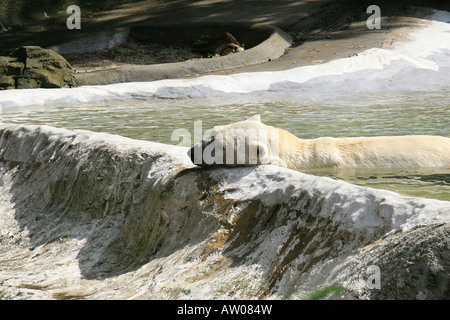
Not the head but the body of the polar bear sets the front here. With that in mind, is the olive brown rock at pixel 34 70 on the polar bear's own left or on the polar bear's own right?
on the polar bear's own right

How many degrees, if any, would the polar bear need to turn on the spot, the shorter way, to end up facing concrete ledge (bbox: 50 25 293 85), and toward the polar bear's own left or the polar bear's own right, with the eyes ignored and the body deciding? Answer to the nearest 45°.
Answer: approximately 90° to the polar bear's own right

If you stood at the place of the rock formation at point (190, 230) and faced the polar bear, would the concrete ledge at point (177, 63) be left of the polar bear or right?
left

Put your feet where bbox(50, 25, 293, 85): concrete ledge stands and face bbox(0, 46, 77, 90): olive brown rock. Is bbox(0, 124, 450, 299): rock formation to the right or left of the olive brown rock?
left

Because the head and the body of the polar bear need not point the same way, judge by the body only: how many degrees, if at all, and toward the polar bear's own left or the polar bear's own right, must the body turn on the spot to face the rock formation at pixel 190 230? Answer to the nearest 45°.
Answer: approximately 45° to the polar bear's own left

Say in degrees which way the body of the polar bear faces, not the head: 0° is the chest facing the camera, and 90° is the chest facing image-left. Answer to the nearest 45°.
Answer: approximately 90°
